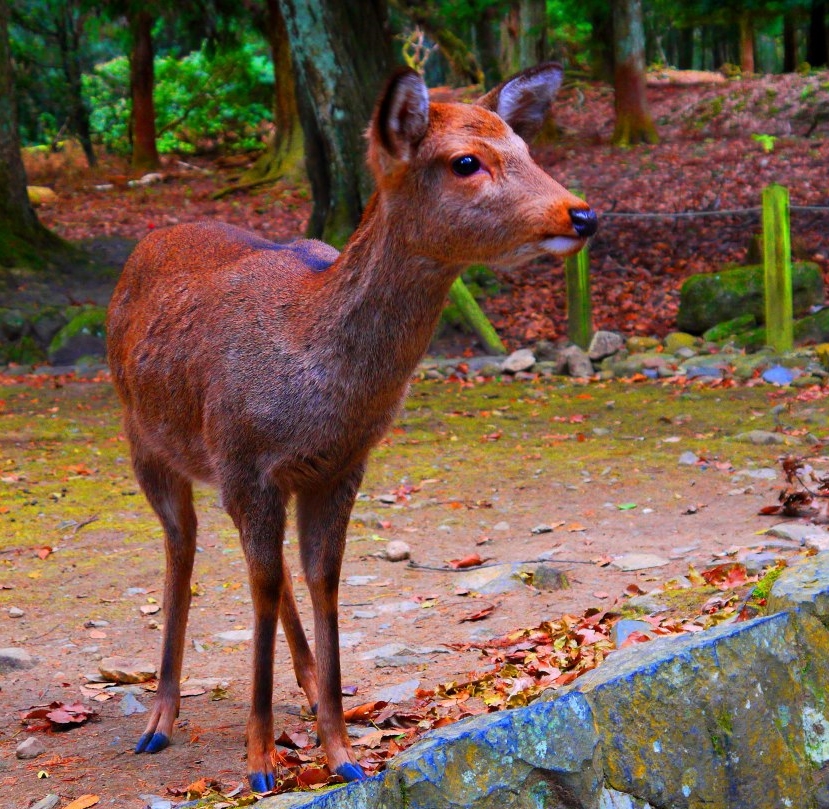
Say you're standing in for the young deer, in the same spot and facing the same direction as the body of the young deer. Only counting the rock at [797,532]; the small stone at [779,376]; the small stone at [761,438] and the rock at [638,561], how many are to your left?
4

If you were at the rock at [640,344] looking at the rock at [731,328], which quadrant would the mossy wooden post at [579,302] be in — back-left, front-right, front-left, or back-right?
back-left

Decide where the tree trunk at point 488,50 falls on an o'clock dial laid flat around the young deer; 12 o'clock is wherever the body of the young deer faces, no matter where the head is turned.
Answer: The tree trunk is roughly at 8 o'clock from the young deer.

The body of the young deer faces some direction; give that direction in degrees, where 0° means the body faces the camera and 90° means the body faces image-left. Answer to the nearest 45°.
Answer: approximately 315°

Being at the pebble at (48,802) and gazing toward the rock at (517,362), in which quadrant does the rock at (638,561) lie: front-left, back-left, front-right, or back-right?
front-right

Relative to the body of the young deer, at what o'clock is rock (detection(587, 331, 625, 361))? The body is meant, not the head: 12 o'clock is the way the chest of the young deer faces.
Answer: The rock is roughly at 8 o'clock from the young deer.

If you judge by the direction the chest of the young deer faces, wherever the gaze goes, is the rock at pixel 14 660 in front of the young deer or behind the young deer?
behind

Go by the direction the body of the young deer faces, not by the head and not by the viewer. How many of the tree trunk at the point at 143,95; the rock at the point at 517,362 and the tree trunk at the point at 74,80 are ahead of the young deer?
0

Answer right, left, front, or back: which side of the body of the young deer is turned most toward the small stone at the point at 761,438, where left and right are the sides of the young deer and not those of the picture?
left

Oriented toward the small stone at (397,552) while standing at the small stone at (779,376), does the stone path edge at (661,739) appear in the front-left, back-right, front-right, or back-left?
front-left

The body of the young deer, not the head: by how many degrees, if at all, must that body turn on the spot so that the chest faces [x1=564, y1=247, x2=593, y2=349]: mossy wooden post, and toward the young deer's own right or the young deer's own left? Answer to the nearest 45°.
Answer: approximately 135° to the young deer's own left
